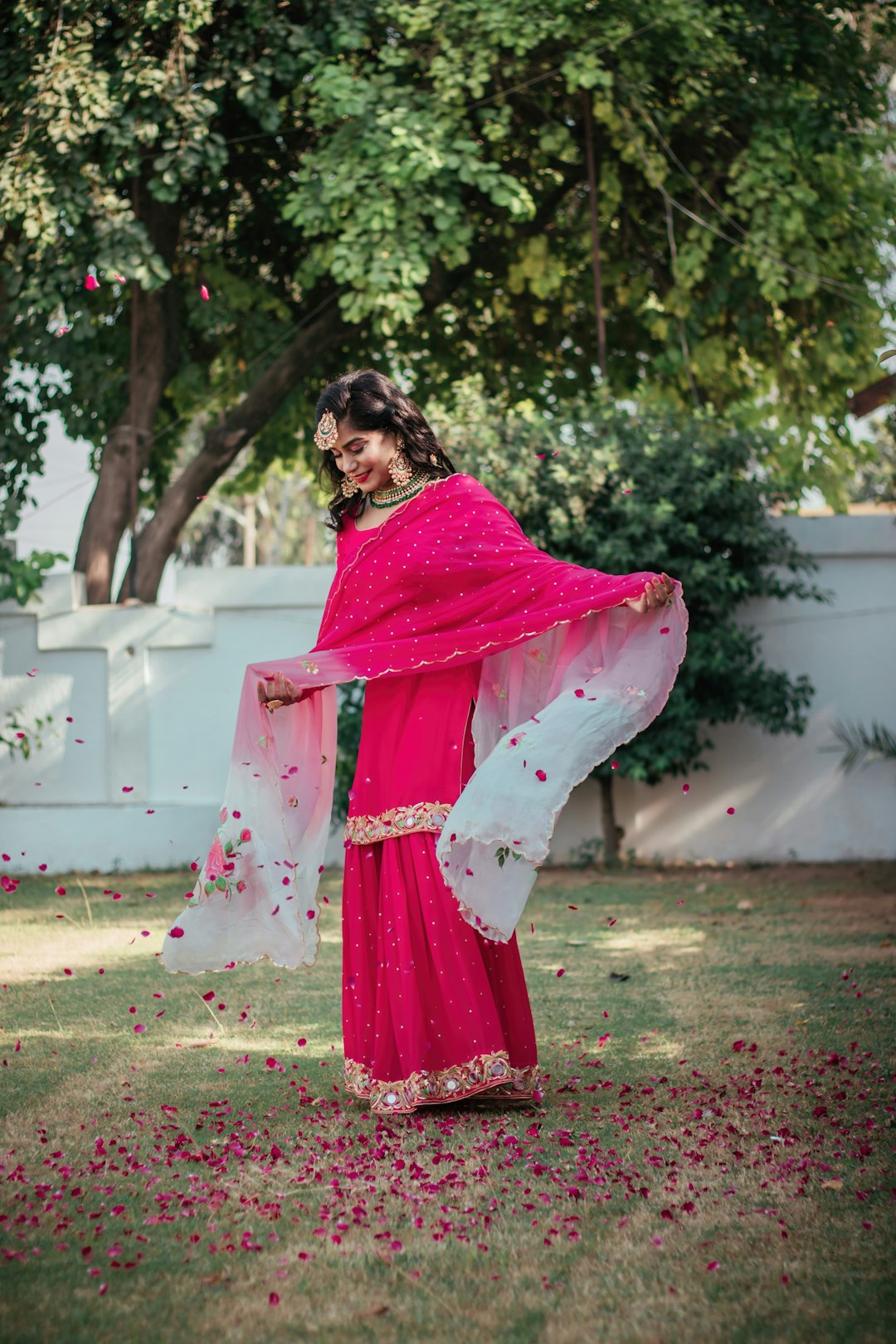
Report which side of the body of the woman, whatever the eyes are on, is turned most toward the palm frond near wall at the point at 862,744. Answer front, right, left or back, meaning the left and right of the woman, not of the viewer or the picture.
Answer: back

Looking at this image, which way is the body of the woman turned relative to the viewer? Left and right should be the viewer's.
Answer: facing the viewer and to the left of the viewer

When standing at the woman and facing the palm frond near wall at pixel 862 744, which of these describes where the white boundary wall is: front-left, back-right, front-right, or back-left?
front-left

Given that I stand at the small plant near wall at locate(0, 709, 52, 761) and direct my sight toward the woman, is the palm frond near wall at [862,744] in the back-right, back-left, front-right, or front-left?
front-left

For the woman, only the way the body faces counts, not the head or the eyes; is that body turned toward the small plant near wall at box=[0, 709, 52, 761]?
no

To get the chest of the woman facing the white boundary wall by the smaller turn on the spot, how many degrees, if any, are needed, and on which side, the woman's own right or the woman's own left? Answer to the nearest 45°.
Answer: approximately 135° to the woman's own right

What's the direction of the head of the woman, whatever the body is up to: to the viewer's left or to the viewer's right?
to the viewer's left
